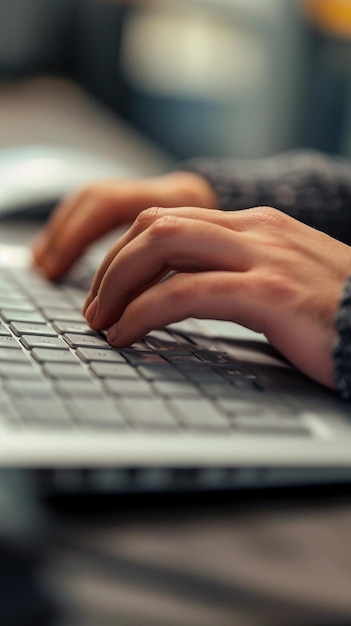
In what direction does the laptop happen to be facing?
to the viewer's right

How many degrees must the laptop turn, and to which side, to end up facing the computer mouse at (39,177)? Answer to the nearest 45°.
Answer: approximately 90° to its left
